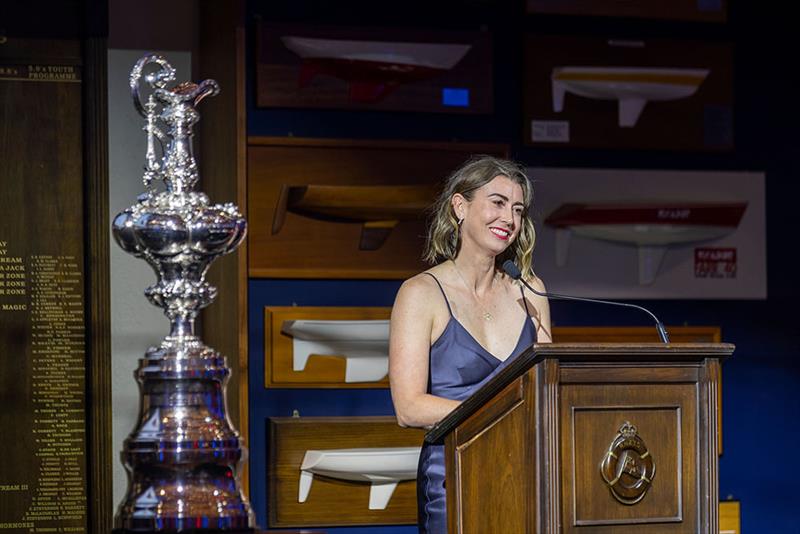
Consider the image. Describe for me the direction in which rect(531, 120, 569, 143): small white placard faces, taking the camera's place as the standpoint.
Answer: facing the viewer

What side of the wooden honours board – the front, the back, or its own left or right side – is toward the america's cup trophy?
front

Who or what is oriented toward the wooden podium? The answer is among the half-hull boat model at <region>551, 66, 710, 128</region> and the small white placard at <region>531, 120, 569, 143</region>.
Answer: the small white placard

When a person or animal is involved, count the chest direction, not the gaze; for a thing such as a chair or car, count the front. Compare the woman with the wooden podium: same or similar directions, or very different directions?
same or similar directions

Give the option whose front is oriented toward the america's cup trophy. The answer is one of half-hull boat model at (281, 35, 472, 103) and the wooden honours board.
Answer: the wooden honours board

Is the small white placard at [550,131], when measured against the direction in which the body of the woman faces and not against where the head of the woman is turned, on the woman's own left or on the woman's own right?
on the woman's own left

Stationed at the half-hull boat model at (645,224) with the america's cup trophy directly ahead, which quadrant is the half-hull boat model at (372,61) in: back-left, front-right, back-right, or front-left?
front-right

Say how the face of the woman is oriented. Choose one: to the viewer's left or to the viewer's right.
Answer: to the viewer's right

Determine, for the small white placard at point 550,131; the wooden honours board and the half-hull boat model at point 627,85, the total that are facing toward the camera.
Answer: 2

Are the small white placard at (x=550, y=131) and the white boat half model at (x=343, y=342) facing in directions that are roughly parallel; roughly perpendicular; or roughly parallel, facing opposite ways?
roughly perpendicular
